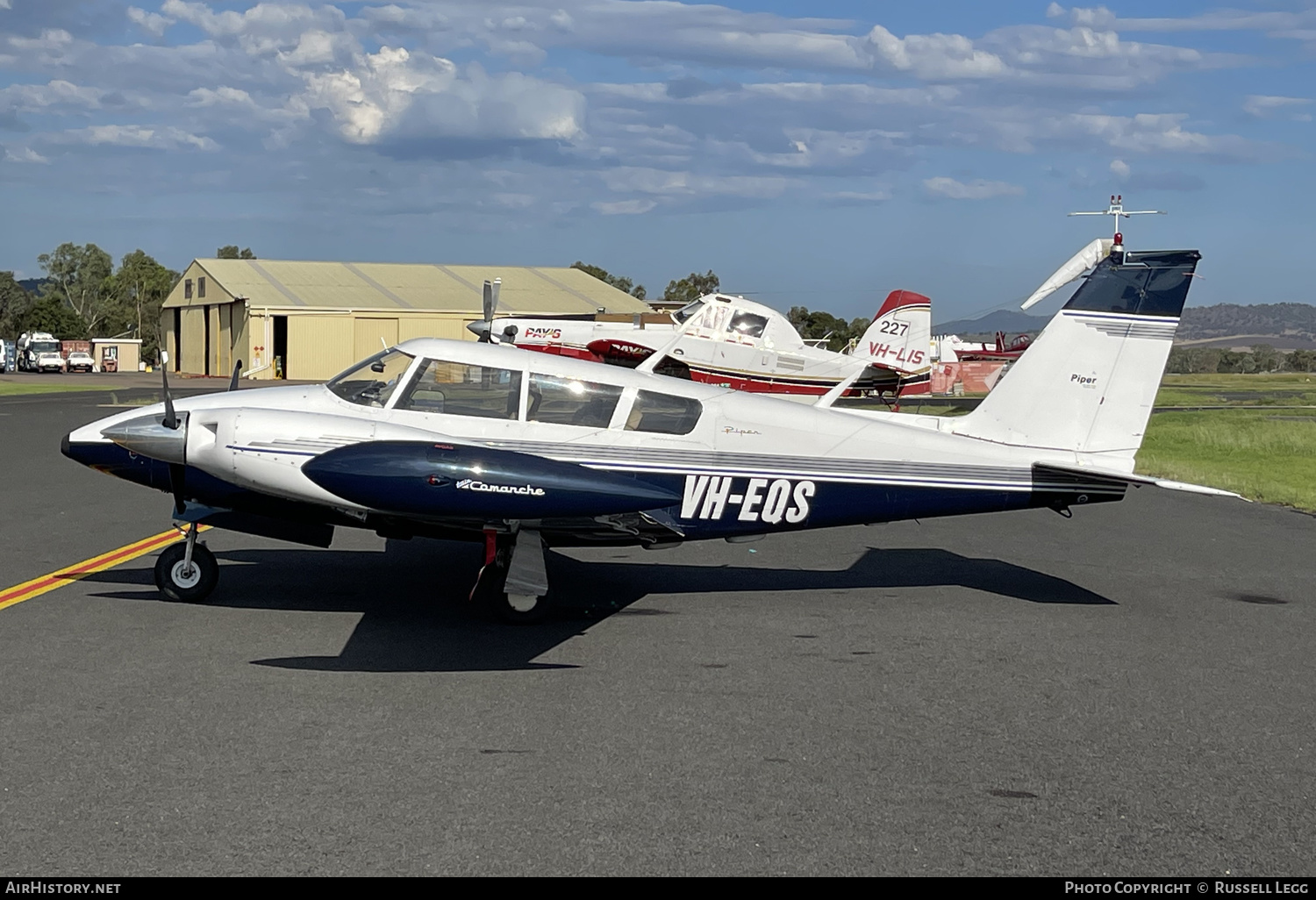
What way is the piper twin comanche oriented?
to the viewer's left
